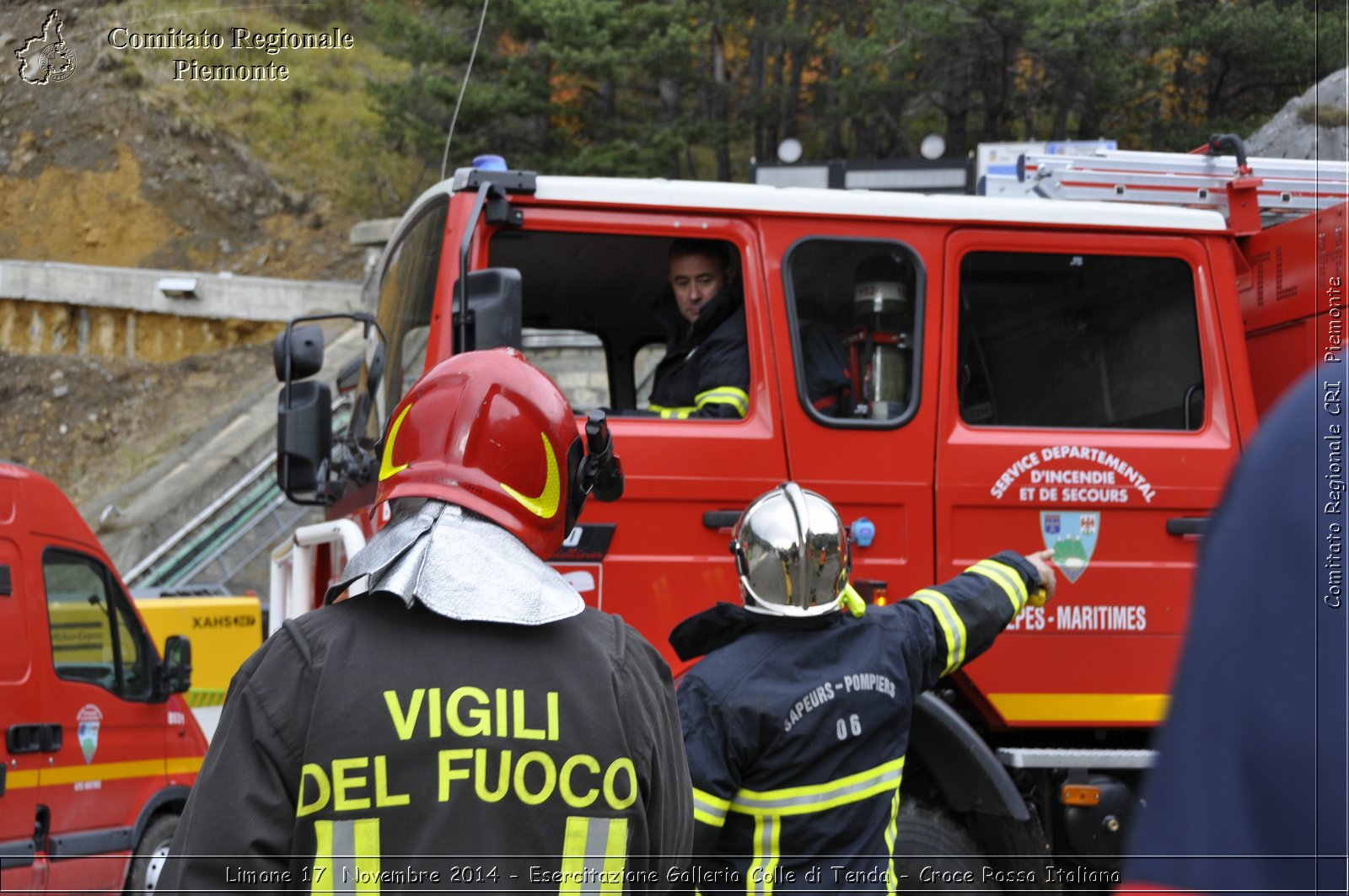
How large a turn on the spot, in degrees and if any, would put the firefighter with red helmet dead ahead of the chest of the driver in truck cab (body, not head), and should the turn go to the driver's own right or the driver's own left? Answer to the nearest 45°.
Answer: approximately 45° to the driver's own left

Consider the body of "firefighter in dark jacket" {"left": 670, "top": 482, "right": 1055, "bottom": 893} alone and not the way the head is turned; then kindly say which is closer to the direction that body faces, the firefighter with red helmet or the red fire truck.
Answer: the red fire truck

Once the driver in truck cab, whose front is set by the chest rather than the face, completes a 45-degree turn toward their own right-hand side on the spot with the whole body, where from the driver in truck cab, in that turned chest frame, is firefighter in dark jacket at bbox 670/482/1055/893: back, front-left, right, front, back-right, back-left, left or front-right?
left

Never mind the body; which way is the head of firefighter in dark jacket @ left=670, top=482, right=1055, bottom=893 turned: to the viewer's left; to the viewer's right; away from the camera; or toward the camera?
away from the camera

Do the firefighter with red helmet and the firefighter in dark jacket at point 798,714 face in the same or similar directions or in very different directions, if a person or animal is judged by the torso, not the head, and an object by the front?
same or similar directions

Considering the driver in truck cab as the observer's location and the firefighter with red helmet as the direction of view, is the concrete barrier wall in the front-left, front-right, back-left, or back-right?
back-right

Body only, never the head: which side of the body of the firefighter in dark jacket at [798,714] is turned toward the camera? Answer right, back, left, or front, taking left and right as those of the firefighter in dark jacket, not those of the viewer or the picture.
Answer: back

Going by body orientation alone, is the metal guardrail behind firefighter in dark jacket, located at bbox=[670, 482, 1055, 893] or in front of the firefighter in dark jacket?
in front

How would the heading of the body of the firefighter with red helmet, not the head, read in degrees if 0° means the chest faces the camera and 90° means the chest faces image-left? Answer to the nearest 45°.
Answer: approximately 180°

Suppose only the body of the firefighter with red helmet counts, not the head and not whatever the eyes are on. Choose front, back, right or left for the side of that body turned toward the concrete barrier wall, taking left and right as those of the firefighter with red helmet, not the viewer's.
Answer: front

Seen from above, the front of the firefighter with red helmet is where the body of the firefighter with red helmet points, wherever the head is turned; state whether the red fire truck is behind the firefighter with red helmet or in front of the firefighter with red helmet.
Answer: in front
